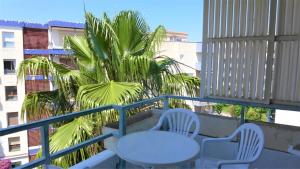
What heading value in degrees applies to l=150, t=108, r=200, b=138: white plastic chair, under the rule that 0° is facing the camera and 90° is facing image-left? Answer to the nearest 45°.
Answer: approximately 45°

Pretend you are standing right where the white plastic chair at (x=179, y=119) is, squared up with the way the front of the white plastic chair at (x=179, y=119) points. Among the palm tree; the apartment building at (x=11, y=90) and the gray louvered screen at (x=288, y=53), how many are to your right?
2

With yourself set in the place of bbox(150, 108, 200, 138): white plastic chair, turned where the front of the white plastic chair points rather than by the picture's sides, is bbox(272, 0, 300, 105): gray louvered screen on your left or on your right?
on your left

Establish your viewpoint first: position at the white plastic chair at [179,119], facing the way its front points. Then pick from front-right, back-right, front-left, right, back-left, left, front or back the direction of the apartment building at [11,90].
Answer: right

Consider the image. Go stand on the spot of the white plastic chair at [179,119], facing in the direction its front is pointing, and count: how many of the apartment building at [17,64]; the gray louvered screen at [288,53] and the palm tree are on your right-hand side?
2

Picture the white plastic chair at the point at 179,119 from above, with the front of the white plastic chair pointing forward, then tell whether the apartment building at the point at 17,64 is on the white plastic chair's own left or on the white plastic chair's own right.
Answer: on the white plastic chair's own right

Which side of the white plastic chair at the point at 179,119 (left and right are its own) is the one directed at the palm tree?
right
